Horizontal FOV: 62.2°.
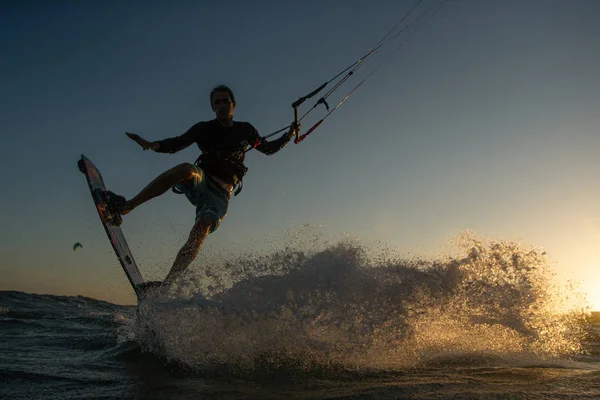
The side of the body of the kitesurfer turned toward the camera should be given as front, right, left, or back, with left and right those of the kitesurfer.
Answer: front
